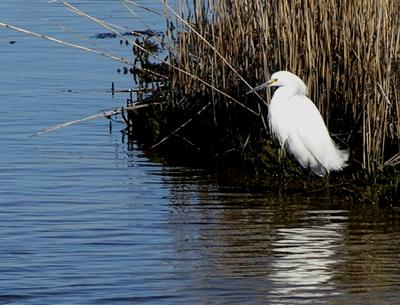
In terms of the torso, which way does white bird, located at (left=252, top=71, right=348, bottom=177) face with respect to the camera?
to the viewer's left

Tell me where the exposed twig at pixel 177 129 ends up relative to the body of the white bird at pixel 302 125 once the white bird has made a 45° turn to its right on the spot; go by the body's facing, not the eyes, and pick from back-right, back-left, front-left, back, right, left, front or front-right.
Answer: front
